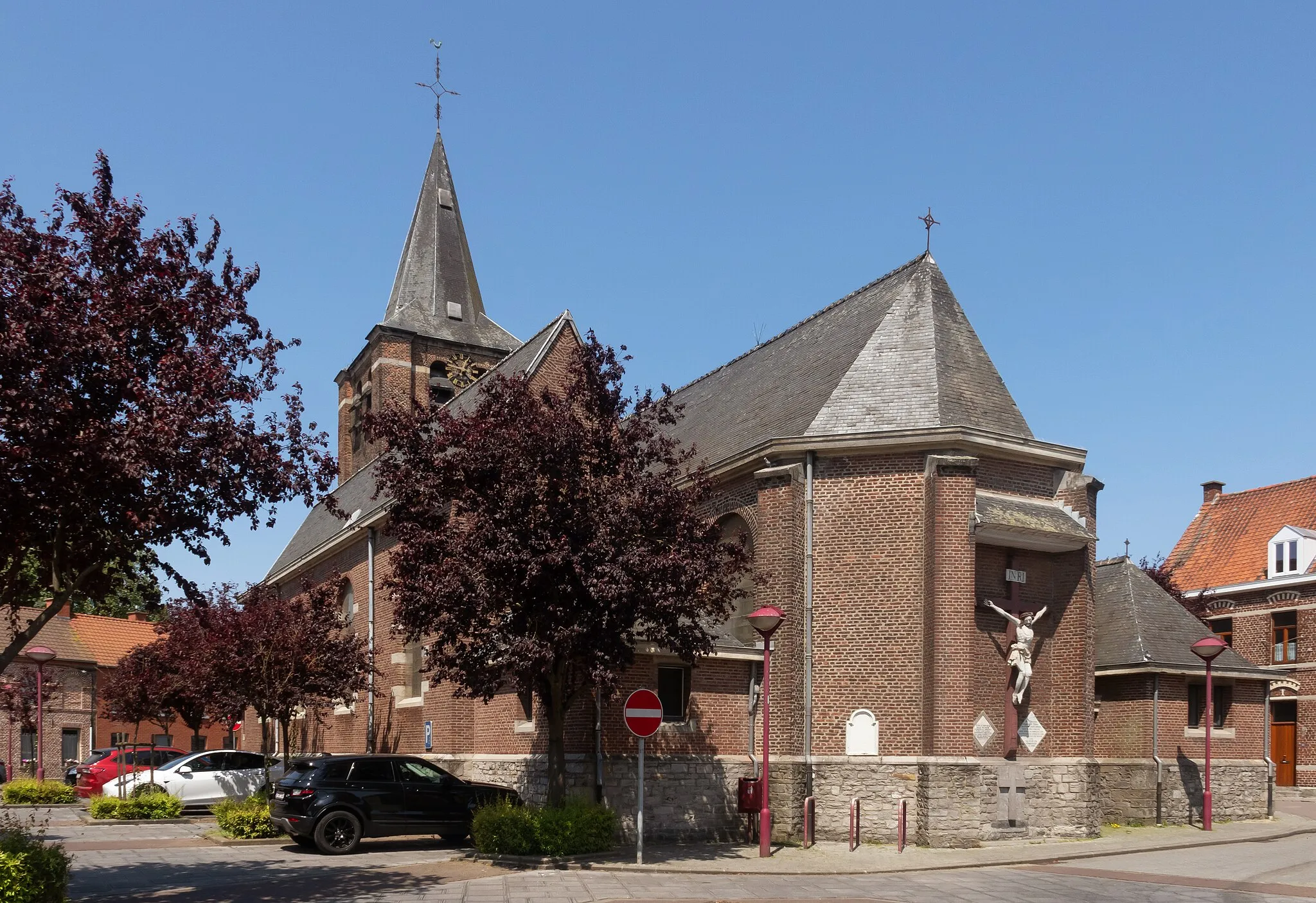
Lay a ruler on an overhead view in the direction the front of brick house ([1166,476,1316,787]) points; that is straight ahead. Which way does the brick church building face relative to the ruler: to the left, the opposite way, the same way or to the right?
to the right

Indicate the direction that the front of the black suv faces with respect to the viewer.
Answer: facing away from the viewer and to the right of the viewer

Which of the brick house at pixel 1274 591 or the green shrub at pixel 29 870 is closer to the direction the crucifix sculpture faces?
the green shrub

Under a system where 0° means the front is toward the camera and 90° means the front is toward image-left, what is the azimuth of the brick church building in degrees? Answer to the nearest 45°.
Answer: approximately 135°
